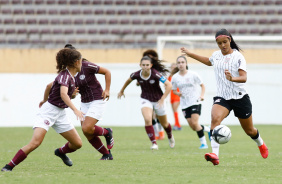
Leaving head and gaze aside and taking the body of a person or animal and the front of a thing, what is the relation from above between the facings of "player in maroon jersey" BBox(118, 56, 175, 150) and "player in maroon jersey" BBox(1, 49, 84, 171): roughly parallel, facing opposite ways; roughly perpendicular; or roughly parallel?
roughly perpendicular

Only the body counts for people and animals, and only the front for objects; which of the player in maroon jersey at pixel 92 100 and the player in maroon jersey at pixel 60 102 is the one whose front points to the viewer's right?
the player in maroon jersey at pixel 60 102

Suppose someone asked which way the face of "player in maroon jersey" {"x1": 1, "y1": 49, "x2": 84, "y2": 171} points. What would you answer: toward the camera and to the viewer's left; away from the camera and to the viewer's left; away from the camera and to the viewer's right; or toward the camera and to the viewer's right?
away from the camera and to the viewer's right

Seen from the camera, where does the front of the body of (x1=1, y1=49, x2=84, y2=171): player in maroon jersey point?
to the viewer's right
